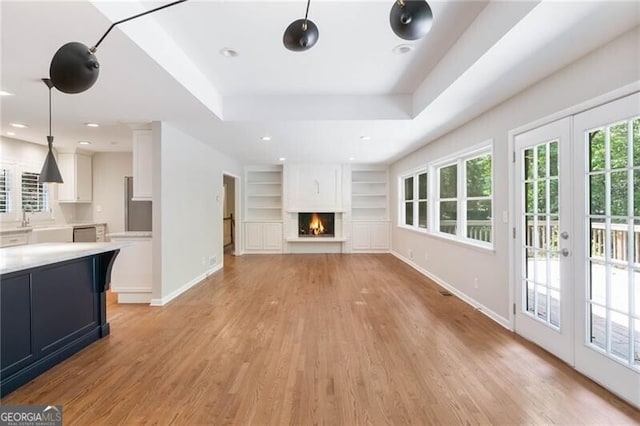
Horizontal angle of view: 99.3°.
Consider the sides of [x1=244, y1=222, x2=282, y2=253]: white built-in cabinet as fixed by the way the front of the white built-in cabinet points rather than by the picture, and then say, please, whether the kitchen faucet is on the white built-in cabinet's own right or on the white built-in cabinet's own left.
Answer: on the white built-in cabinet's own right

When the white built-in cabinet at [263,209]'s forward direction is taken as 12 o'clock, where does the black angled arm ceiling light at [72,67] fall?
The black angled arm ceiling light is roughly at 12 o'clock from the white built-in cabinet.

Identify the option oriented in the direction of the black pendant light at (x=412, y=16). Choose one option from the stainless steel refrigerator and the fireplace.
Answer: the fireplace

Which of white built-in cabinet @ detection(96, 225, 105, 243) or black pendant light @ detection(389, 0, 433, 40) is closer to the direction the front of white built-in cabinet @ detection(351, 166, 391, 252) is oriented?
the black pendant light

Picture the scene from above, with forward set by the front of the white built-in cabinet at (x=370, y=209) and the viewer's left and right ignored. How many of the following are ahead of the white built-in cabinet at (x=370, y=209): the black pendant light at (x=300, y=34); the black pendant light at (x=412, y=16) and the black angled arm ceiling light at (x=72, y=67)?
3

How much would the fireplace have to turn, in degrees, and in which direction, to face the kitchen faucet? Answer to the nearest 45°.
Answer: approximately 45° to its right

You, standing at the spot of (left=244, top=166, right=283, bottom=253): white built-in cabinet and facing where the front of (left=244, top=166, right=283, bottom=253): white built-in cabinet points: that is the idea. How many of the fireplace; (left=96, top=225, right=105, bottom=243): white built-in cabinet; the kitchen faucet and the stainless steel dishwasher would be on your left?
1

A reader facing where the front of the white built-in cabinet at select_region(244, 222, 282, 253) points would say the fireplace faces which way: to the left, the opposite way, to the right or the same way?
the same way

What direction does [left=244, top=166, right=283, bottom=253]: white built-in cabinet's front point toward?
toward the camera

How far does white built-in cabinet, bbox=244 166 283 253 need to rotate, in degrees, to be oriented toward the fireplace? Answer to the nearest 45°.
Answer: approximately 90° to its left

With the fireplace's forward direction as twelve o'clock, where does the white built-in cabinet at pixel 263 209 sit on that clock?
The white built-in cabinet is roughly at 3 o'clock from the fireplace.

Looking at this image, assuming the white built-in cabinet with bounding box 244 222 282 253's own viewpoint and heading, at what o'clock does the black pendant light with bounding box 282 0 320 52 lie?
The black pendant light is roughly at 12 o'clock from the white built-in cabinet.

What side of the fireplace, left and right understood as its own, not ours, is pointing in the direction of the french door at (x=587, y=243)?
front

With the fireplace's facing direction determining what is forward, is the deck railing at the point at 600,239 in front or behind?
in front

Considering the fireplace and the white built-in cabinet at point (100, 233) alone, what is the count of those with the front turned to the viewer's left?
0

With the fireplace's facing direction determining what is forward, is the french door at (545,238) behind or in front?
in front
